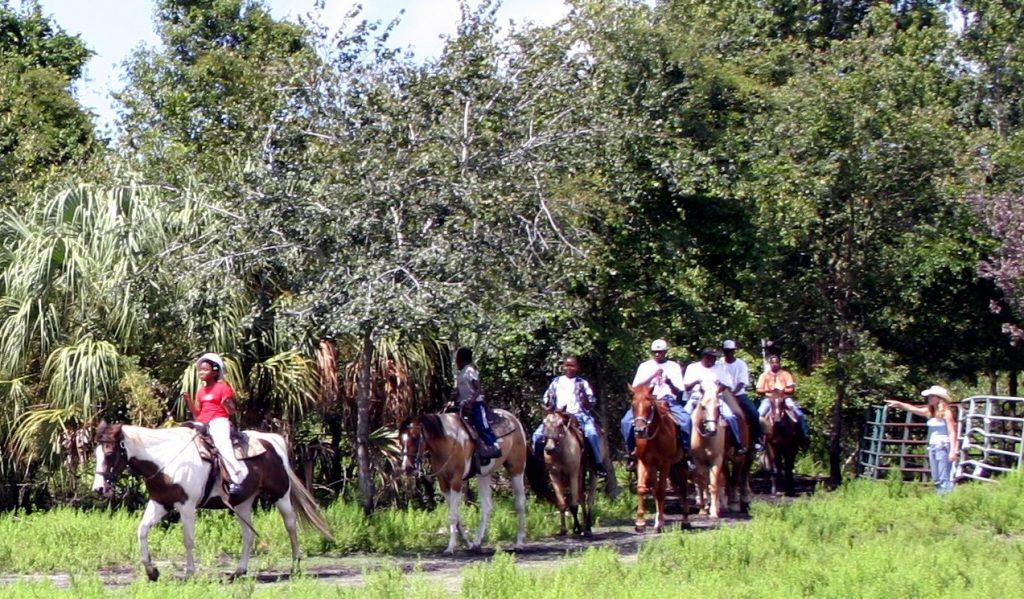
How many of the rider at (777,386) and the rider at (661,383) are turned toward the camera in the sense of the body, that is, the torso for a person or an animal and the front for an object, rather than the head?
2

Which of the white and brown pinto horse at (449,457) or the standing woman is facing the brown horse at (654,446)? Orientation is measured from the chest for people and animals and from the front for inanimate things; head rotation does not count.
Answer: the standing woman

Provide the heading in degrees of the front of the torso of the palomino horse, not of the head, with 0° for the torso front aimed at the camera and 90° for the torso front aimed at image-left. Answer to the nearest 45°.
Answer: approximately 0°

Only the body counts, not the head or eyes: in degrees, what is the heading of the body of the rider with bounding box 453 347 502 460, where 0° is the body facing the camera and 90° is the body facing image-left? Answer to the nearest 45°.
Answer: approximately 45°
